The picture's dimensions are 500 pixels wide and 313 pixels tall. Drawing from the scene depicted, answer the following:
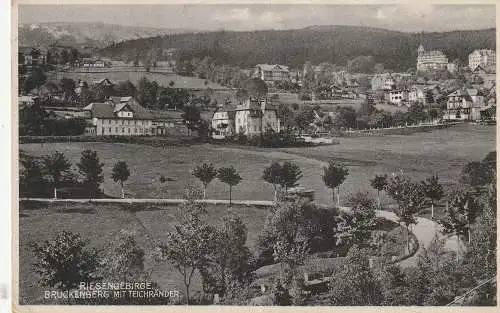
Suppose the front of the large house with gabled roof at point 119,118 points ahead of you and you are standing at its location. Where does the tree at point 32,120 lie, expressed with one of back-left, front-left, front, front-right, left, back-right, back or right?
right

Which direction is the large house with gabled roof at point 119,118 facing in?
toward the camera

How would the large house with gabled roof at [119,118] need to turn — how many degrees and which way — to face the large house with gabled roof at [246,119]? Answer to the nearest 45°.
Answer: approximately 90° to its left

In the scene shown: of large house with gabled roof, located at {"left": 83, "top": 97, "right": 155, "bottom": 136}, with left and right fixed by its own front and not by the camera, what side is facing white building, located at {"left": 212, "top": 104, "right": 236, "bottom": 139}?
left
